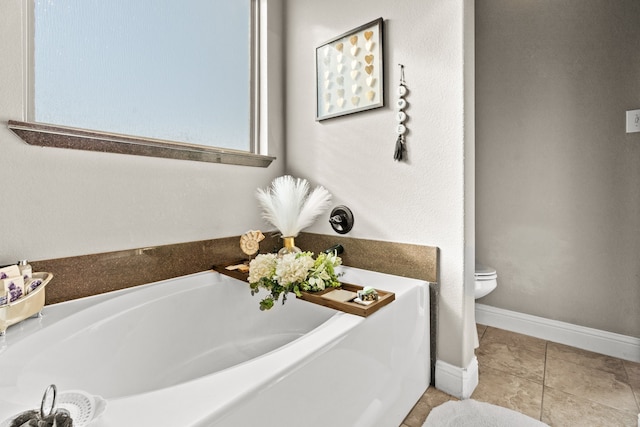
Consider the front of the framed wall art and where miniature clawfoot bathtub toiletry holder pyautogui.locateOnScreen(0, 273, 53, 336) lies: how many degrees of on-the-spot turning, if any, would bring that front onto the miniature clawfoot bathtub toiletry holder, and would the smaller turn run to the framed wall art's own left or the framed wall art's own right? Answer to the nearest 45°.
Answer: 0° — it already faces it

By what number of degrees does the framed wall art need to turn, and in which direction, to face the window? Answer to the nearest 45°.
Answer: approximately 45° to its right

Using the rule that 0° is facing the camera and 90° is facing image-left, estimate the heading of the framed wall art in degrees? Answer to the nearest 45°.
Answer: approximately 45°

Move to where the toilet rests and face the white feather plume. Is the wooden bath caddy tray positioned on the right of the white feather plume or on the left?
left
